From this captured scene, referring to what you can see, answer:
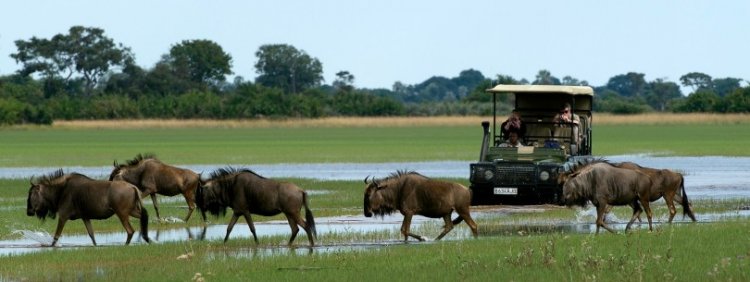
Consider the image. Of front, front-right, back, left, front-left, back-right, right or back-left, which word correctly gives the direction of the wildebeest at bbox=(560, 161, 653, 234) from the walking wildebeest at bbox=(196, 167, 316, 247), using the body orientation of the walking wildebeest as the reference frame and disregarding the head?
back

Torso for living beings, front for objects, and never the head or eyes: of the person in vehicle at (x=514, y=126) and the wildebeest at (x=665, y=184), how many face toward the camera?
1

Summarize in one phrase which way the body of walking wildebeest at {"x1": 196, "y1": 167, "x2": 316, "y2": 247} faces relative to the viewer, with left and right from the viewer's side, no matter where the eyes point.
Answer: facing to the left of the viewer

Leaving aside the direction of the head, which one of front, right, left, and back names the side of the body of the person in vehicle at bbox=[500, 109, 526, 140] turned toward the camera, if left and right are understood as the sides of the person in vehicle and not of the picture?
front

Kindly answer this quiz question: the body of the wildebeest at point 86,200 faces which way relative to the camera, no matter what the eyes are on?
to the viewer's left

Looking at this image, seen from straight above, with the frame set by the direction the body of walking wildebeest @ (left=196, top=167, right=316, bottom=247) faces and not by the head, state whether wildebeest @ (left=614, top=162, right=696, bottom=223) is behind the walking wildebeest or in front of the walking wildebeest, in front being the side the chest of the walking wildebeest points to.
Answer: behind

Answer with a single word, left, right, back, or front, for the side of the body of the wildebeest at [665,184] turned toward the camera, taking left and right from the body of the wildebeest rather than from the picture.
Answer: left

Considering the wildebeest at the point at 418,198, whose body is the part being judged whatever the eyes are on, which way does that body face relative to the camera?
to the viewer's left

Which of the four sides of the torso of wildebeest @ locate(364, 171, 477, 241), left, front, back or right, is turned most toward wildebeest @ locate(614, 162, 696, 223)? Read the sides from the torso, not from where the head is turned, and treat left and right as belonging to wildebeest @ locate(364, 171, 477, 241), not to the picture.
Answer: back

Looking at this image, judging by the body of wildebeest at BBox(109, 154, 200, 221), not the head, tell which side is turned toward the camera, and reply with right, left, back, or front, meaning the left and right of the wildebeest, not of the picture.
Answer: left

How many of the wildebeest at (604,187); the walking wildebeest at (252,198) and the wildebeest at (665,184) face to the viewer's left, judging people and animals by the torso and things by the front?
3
